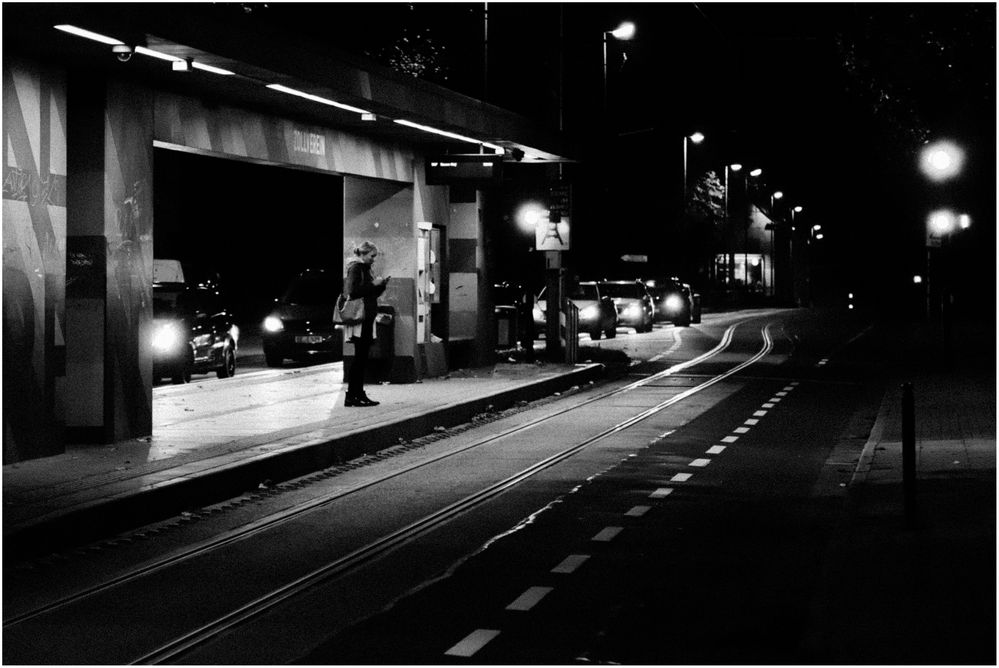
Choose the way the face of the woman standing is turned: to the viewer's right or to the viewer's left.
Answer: to the viewer's right

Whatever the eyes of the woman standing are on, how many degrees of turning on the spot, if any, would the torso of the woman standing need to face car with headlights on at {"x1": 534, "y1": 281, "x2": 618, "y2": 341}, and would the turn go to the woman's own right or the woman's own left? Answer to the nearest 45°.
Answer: approximately 90° to the woman's own left

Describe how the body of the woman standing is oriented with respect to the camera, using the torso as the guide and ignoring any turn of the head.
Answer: to the viewer's right

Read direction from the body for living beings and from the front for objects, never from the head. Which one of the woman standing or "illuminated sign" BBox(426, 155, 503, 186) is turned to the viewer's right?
the woman standing

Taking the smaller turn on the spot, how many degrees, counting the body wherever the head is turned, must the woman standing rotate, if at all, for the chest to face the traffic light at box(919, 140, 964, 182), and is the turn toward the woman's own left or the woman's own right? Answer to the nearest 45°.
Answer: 0° — they already face it

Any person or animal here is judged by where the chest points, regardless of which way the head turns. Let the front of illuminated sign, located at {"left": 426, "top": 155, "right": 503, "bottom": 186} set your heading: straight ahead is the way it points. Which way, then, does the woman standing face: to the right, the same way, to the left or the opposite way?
to the left

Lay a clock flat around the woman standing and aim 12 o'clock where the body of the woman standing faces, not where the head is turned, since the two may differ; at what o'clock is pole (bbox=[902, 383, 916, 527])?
The pole is roughly at 2 o'clock from the woman standing.

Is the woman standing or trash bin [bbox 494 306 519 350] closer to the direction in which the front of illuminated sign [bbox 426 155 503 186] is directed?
the woman standing

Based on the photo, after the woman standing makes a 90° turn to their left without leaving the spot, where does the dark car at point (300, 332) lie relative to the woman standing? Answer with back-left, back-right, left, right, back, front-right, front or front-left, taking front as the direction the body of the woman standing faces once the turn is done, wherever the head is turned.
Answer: front

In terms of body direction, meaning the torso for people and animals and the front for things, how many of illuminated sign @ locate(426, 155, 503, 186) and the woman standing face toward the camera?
1

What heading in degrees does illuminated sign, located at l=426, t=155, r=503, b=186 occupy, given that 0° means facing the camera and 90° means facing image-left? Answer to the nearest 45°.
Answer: approximately 0°

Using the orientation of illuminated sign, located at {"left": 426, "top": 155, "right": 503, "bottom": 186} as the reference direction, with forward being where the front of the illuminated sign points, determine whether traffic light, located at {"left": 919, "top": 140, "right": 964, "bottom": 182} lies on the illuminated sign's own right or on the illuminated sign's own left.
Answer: on the illuminated sign's own left

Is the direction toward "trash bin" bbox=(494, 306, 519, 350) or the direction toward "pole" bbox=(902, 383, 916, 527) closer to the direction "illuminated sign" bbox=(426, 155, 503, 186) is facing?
the pole

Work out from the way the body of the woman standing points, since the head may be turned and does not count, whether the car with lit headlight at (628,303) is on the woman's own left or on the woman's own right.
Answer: on the woman's own left

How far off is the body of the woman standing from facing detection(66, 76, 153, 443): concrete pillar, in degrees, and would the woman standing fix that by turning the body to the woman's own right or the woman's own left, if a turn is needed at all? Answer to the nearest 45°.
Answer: approximately 135° to the woman's own right
